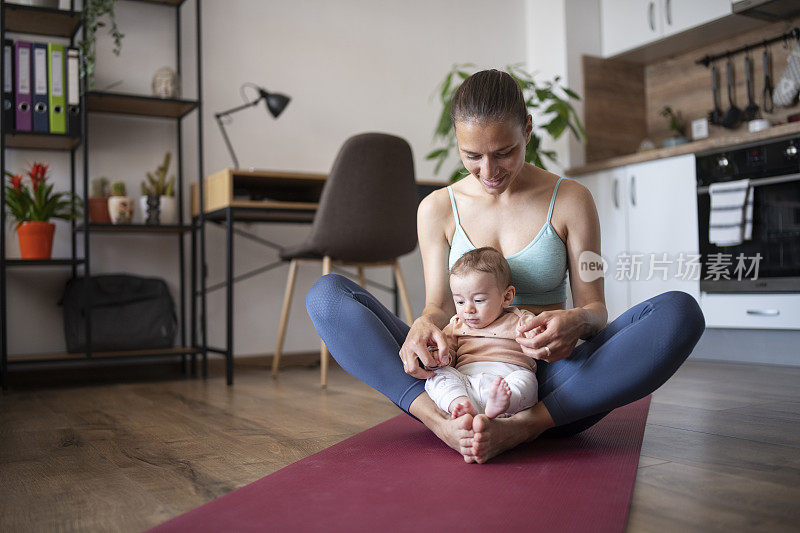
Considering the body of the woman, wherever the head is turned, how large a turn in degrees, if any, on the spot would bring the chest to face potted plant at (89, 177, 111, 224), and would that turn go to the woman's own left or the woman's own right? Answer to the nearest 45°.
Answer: approximately 135° to the woman's own right

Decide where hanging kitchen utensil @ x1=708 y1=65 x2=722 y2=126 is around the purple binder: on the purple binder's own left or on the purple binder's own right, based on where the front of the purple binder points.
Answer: on the purple binder's own left

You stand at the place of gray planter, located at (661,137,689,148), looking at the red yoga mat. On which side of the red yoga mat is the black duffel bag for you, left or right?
right

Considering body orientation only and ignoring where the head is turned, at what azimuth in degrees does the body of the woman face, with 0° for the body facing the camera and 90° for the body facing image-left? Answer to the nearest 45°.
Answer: approximately 0°

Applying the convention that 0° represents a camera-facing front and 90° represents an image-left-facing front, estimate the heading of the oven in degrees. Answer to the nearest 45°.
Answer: approximately 45°

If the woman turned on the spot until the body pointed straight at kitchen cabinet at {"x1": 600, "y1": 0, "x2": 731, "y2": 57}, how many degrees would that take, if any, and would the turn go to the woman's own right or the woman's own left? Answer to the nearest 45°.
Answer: approximately 180°

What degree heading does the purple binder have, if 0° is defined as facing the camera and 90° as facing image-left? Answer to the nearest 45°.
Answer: approximately 0°
